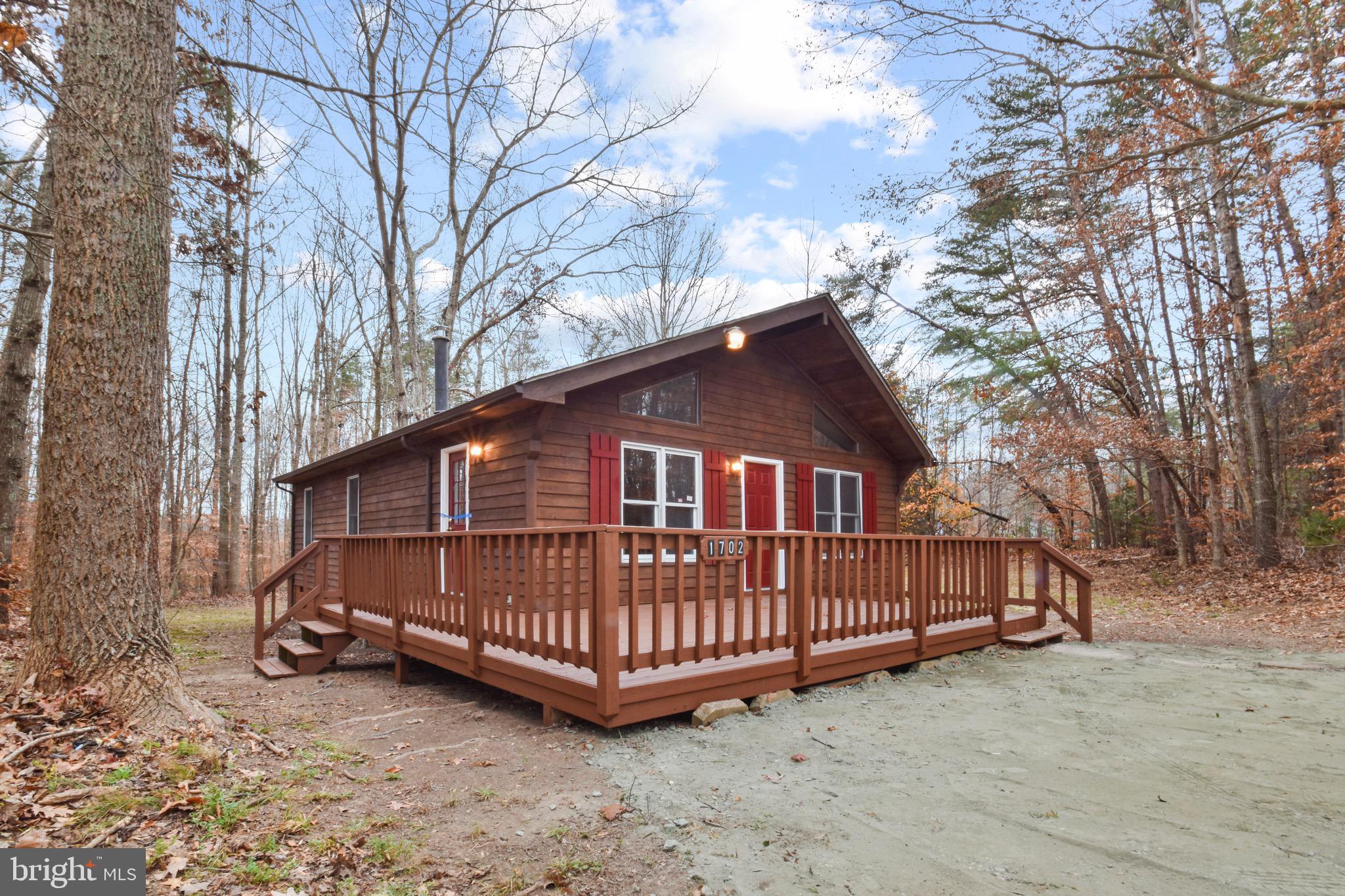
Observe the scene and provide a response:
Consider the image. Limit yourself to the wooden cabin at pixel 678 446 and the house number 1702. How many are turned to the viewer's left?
0

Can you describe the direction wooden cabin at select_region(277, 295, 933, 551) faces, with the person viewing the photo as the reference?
facing the viewer and to the right of the viewer

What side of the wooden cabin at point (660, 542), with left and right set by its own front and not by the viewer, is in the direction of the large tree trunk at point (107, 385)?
right

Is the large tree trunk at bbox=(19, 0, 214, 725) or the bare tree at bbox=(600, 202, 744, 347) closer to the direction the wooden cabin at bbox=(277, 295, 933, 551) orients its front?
the large tree trunk

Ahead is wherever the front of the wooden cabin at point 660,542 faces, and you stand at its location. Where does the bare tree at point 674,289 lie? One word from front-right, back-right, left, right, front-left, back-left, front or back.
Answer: back-left

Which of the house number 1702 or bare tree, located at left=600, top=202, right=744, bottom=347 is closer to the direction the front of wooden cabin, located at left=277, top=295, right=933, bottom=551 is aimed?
the house number 1702
